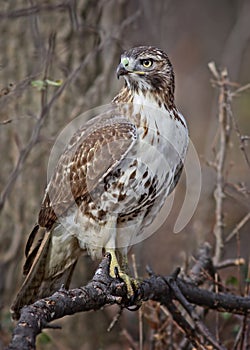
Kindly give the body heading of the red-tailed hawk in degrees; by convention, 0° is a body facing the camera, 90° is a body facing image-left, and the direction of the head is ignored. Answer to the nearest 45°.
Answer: approximately 315°
